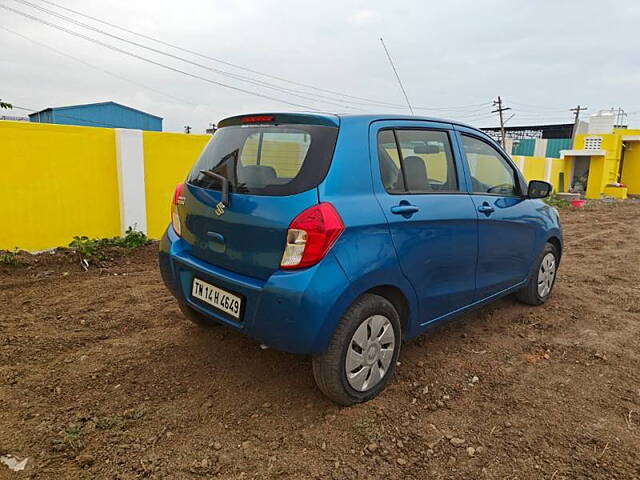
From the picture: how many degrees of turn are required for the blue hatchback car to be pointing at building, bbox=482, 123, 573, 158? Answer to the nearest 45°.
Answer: approximately 45° to its left

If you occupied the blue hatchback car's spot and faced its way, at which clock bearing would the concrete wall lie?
The concrete wall is roughly at 9 o'clock from the blue hatchback car.

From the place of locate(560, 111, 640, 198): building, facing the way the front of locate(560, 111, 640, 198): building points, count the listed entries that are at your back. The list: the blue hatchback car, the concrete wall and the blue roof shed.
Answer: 0

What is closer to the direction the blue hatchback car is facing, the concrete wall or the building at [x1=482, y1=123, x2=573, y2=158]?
the building

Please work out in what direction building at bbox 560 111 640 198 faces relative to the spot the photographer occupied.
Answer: facing the viewer and to the left of the viewer

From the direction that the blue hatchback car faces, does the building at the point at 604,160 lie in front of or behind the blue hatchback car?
in front

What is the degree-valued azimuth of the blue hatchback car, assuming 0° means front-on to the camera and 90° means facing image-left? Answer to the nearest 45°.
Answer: approximately 225°
